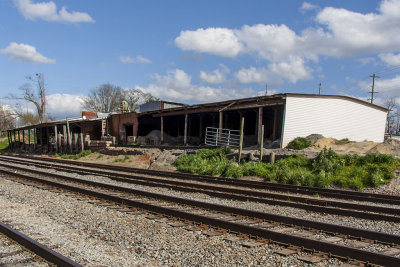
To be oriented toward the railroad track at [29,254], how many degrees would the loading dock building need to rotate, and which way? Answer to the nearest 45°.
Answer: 0° — it already faces it
